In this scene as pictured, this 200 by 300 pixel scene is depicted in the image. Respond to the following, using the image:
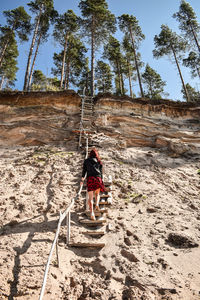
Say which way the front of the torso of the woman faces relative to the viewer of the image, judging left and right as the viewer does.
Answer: facing away from the viewer

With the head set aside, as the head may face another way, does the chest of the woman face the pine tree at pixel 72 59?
yes

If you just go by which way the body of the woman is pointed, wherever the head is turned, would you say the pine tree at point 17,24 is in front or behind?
in front

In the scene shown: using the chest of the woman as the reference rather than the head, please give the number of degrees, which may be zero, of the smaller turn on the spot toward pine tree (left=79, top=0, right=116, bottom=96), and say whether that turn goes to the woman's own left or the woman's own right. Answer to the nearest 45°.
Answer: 0° — they already face it

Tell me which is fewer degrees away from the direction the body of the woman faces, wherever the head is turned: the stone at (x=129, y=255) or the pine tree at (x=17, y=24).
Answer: the pine tree

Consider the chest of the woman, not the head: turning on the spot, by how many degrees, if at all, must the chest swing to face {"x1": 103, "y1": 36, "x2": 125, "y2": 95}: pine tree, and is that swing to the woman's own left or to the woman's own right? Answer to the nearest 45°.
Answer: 0° — they already face it

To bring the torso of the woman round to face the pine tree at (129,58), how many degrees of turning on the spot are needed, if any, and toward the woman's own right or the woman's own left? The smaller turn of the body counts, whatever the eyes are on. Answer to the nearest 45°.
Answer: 0° — they already face it
